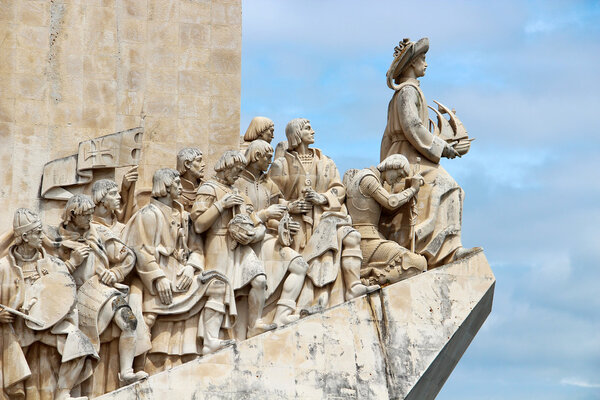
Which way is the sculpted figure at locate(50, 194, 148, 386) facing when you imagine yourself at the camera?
facing the viewer and to the right of the viewer

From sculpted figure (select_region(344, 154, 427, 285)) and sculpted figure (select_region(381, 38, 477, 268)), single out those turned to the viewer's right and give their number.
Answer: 2

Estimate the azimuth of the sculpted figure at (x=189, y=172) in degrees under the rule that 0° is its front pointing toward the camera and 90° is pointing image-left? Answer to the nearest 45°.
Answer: approximately 270°

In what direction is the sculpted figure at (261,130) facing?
to the viewer's right

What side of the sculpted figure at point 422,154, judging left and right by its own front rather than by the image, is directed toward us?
right

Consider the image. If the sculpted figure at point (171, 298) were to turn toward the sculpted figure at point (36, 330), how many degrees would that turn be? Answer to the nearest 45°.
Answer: approximately 135° to its right
